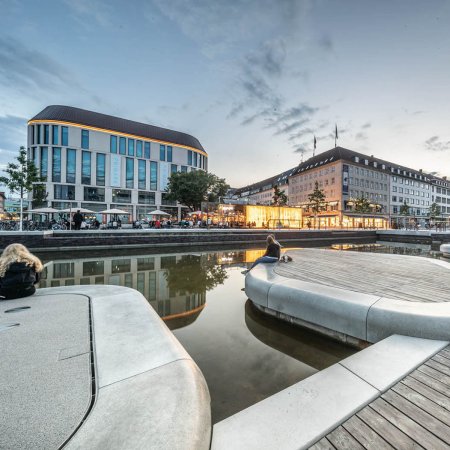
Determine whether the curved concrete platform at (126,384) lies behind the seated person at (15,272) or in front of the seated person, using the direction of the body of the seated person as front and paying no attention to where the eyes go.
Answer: behind

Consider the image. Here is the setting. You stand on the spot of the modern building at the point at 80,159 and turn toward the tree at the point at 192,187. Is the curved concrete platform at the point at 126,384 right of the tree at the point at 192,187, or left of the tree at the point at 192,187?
right

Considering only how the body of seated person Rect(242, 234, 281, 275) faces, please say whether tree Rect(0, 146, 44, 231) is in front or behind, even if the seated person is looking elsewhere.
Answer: in front

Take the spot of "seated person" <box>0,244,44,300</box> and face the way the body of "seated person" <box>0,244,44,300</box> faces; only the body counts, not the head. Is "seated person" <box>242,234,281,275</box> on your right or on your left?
on your right

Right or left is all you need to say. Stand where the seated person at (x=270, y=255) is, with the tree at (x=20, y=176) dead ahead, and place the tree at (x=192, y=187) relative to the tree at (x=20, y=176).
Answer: right

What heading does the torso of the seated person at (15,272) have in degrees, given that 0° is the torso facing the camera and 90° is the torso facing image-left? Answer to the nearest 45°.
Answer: approximately 180°

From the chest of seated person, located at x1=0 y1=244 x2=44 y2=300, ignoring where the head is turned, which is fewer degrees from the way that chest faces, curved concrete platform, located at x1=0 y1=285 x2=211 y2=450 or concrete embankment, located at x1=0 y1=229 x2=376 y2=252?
the concrete embankment

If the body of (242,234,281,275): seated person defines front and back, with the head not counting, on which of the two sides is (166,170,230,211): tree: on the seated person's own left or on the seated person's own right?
on the seated person's own right

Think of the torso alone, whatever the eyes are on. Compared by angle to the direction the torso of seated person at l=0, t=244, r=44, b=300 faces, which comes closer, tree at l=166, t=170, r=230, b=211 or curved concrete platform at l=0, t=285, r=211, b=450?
the tree

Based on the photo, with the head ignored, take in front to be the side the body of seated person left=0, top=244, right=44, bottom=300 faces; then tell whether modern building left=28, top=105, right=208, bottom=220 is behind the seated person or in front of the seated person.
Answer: in front

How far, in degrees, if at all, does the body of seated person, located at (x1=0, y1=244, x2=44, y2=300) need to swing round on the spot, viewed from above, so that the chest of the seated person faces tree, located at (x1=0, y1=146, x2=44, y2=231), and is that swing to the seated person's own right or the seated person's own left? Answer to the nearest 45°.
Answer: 0° — they already face it

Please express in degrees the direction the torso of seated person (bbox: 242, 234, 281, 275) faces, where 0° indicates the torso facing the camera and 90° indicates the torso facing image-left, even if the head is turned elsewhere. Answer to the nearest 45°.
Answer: approximately 90°
